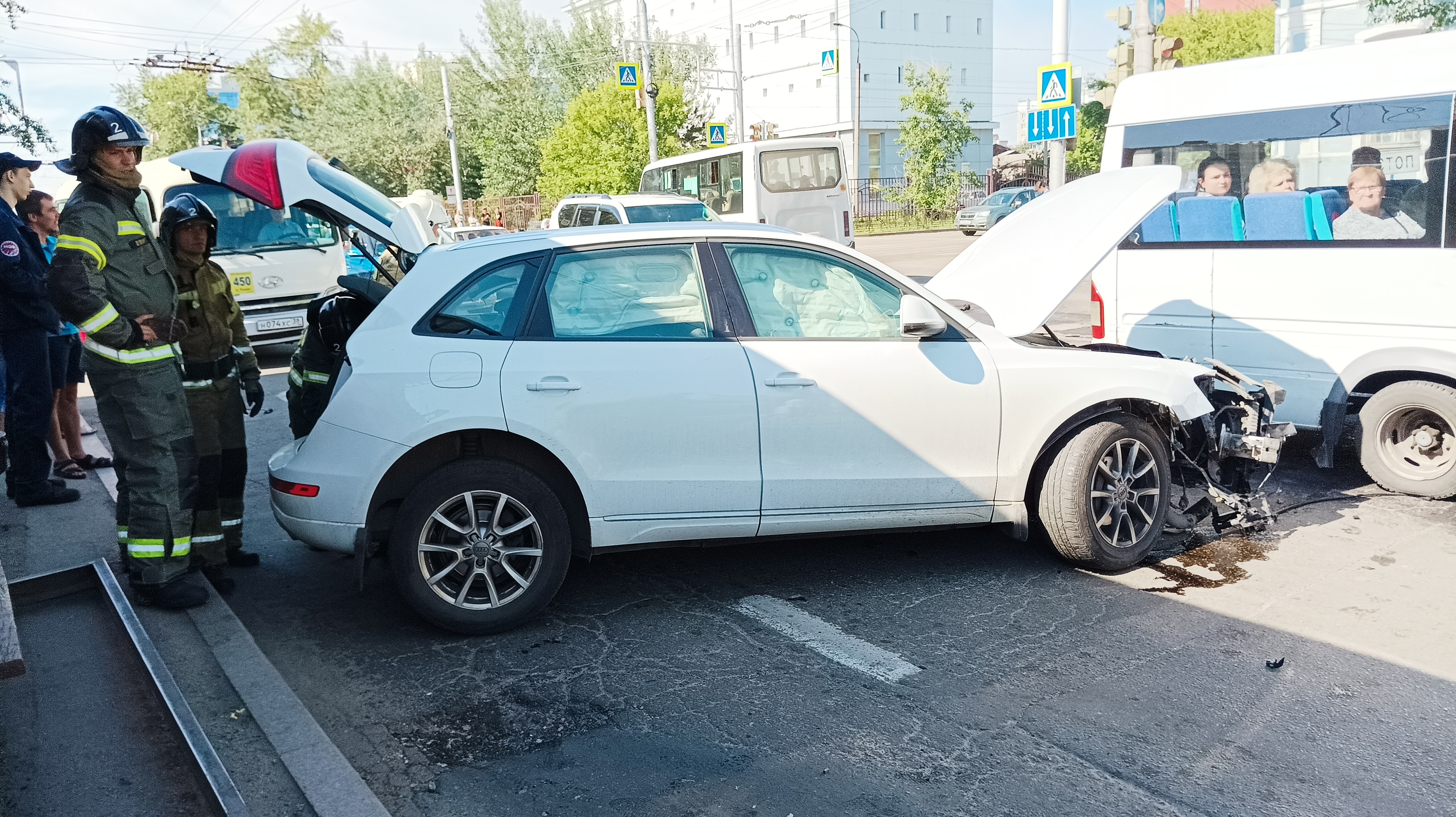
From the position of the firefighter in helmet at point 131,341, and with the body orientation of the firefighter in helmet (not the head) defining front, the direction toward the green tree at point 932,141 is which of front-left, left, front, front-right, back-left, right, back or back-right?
left

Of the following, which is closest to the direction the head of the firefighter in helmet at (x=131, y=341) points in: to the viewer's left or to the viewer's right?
to the viewer's right

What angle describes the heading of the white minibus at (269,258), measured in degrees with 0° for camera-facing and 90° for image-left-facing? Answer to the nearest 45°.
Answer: approximately 315°

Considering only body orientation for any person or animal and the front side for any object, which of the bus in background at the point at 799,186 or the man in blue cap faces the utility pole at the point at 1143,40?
the man in blue cap

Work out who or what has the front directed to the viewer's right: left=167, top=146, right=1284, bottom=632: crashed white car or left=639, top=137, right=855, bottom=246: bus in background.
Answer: the crashed white car

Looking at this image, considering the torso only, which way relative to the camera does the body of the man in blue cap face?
to the viewer's right

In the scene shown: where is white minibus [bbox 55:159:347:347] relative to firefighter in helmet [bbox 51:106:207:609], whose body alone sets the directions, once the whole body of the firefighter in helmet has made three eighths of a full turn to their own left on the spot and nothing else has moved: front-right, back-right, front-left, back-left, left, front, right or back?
front

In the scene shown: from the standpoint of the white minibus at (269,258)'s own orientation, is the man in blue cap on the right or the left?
on its right

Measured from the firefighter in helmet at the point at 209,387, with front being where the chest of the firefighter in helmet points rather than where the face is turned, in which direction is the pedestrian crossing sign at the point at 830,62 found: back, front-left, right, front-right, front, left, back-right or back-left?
left

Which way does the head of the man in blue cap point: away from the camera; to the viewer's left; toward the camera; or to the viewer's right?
to the viewer's right

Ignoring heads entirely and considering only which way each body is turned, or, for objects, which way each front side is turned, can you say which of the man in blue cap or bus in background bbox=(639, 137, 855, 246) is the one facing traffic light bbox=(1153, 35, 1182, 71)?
the man in blue cap

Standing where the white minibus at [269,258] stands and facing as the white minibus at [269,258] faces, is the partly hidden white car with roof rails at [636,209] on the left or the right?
on its left

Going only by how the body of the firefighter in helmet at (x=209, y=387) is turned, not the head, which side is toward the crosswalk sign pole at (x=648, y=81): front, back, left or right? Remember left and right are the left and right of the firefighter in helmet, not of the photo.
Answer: left

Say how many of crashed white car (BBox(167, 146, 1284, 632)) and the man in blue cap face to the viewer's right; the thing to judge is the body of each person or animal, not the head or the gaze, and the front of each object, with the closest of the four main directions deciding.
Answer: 2

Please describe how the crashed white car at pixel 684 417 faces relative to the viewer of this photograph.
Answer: facing to the right of the viewer

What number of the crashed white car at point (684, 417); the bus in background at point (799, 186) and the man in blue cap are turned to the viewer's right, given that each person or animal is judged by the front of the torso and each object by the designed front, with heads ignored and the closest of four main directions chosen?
2

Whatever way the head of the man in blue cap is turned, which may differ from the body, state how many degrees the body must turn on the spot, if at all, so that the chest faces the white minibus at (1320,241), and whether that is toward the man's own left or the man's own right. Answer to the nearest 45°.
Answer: approximately 45° to the man's own right
